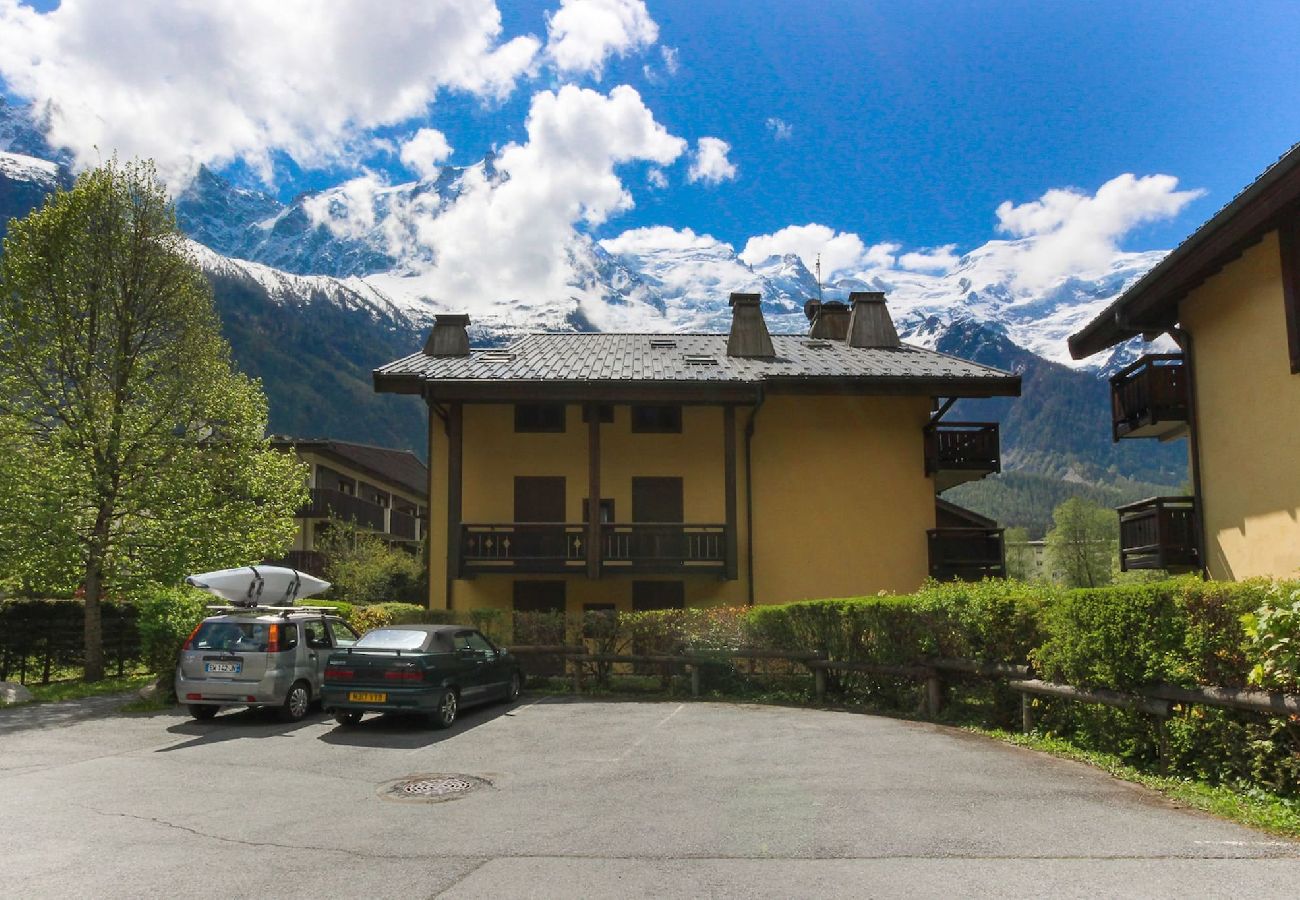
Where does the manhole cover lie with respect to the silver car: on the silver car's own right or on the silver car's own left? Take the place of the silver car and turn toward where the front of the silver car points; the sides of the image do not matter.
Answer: on the silver car's own right

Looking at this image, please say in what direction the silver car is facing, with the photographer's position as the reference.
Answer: facing away from the viewer and to the right of the viewer

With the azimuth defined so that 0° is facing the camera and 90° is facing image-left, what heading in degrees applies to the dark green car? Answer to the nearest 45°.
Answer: approximately 225°

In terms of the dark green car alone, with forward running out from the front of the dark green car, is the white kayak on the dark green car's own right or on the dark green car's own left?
on the dark green car's own left

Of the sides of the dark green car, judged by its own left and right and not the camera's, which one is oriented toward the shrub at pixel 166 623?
left

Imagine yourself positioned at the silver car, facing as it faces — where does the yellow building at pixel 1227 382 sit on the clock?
The yellow building is roughly at 2 o'clock from the silver car.

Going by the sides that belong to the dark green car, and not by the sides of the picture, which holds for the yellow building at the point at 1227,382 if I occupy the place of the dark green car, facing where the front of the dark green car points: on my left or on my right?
on my right

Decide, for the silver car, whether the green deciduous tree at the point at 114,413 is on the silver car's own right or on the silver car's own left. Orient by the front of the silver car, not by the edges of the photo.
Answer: on the silver car's own left

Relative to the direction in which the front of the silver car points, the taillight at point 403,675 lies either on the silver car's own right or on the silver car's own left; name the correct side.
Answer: on the silver car's own right
